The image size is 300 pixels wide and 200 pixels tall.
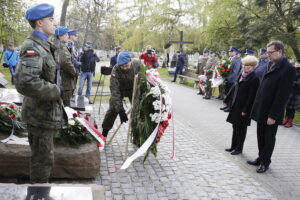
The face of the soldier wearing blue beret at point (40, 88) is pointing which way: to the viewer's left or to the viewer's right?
to the viewer's right

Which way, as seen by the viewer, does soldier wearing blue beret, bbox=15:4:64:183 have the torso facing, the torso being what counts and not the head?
to the viewer's right

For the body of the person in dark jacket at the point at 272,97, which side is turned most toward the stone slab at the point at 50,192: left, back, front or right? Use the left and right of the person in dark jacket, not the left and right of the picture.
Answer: front

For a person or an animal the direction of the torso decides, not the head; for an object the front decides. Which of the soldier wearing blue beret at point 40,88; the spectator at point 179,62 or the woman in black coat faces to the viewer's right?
the soldier wearing blue beret

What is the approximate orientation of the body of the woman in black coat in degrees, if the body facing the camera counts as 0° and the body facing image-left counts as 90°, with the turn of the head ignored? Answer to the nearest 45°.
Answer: approximately 45°

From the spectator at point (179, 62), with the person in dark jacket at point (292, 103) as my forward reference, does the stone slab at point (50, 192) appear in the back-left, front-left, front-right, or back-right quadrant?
front-right

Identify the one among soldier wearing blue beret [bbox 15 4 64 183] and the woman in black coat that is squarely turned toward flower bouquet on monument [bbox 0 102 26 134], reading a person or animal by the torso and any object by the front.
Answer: the woman in black coat

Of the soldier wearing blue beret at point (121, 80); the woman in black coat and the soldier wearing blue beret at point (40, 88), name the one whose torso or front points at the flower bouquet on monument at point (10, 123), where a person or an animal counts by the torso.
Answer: the woman in black coat

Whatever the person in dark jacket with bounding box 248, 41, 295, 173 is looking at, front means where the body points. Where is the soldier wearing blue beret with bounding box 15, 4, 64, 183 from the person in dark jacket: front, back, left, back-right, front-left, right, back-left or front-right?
front

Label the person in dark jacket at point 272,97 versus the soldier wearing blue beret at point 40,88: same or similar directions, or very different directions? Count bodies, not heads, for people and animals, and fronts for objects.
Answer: very different directions

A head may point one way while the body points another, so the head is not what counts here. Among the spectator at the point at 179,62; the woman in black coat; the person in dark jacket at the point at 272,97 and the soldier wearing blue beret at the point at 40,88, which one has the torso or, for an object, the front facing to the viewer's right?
the soldier wearing blue beret

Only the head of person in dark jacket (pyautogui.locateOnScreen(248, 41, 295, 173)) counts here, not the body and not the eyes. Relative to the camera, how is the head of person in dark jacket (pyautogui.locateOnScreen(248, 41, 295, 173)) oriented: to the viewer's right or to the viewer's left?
to the viewer's left

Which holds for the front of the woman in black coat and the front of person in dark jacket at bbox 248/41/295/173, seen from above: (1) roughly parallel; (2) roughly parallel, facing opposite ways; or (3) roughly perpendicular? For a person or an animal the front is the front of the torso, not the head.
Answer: roughly parallel
